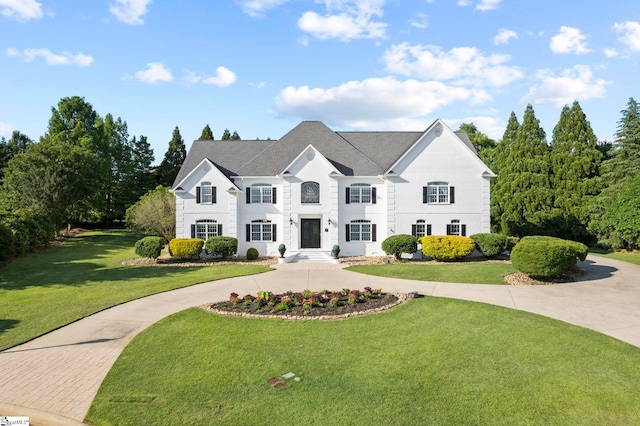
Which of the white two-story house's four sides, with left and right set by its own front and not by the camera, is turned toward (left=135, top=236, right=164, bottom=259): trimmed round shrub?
right

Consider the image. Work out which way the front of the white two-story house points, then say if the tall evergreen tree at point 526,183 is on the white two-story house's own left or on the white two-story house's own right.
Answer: on the white two-story house's own left

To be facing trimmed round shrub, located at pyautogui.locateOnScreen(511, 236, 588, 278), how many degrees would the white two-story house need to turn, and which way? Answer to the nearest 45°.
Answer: approximately 45° to its left

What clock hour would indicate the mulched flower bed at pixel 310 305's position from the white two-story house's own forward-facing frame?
The mulched flower bed is roughly at 12 o'clock from the white two-story house.

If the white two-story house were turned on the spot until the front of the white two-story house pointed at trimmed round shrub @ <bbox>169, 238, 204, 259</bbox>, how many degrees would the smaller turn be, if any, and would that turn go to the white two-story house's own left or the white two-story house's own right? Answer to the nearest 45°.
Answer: approximately 90° to the white two-story house's own right

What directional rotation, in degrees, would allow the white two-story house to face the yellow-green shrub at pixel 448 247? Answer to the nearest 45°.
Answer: approximately 45° to its left

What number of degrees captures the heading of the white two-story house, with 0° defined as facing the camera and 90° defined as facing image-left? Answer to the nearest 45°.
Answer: approximately 0°

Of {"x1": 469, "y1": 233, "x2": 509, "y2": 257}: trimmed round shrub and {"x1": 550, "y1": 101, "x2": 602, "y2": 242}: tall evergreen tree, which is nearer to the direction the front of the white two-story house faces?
the trimmed round shrub

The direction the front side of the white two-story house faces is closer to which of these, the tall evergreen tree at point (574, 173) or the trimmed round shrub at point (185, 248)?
the trimmed round shrub
